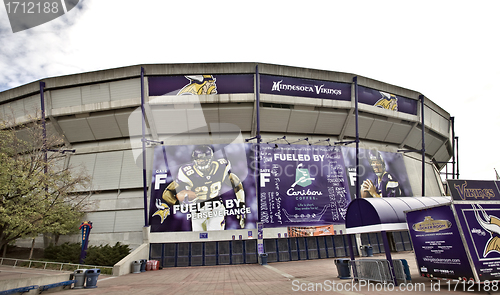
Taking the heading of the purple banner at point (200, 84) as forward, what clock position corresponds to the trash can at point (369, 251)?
The trash can is roughly at 9 o'clock from the purple banner.

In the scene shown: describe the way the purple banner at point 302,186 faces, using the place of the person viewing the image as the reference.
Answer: facing the viewer

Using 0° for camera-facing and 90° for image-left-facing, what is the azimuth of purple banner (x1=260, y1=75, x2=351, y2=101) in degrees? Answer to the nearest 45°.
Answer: approximately 0°

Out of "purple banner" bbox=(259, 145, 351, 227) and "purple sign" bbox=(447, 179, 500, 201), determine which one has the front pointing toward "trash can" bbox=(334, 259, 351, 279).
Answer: the purple banner

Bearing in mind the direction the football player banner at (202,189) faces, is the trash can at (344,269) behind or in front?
in front

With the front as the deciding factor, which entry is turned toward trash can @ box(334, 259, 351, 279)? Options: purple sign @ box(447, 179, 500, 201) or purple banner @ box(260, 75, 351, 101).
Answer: the purple banner

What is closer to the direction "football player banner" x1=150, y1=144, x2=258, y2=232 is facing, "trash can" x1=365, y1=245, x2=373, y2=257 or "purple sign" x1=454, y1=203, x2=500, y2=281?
the purple sign

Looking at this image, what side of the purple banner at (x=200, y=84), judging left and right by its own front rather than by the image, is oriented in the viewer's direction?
front

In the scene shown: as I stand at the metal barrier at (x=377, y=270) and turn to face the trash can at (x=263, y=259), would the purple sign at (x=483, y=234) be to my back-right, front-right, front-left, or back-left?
back-right
